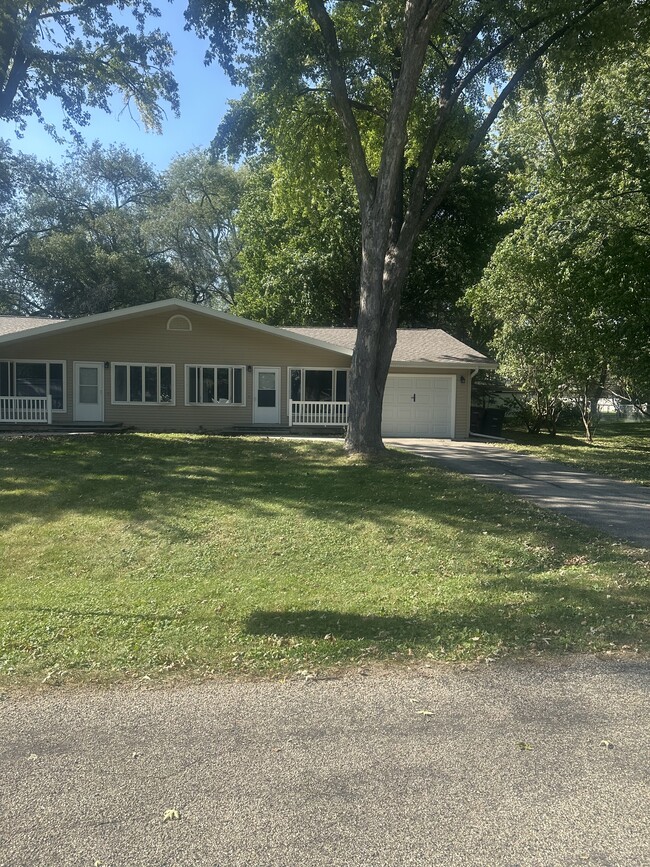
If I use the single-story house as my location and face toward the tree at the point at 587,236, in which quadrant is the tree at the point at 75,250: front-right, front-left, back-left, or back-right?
back-left

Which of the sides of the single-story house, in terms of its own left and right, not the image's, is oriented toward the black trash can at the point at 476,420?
left

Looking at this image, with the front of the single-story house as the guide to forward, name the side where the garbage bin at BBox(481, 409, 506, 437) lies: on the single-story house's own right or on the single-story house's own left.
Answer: on the single-story house's own left

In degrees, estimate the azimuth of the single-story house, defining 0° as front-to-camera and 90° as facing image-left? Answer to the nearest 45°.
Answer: approximately 0°

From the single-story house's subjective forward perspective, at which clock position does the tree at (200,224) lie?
The tree is roughly at 6 o'clock from the single-story house.

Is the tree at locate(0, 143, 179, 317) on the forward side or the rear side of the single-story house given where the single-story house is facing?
on the rear side

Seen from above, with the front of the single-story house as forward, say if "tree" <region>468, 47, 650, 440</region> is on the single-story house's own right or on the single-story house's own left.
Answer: on the single-story house's own left
